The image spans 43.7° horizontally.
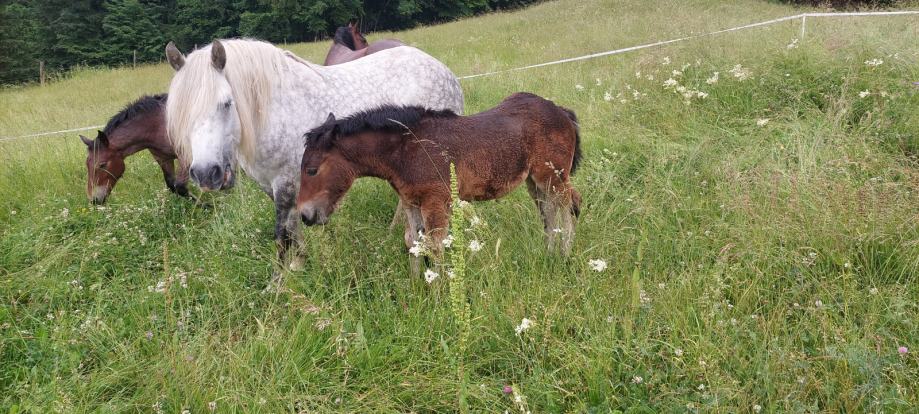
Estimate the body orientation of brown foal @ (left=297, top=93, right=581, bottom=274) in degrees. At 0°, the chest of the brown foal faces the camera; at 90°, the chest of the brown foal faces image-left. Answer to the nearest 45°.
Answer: approximately 90°

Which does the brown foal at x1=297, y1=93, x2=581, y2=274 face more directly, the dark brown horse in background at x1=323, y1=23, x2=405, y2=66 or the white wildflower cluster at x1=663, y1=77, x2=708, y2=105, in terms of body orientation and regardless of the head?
the dark brown horse in background

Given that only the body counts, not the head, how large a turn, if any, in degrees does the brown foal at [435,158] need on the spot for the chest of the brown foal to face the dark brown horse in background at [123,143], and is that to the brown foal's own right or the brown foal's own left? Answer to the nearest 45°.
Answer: approximately 45° to the brown foal's own right

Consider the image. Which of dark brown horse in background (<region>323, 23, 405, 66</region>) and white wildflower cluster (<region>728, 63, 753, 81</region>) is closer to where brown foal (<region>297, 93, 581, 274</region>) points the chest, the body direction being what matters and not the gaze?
the dark brown horse in background

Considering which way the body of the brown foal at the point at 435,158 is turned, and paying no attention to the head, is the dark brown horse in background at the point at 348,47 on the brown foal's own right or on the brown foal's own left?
on the brown foal's own right

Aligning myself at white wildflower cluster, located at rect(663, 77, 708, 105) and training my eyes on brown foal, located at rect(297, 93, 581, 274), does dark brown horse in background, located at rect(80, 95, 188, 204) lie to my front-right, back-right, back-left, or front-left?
front-right
